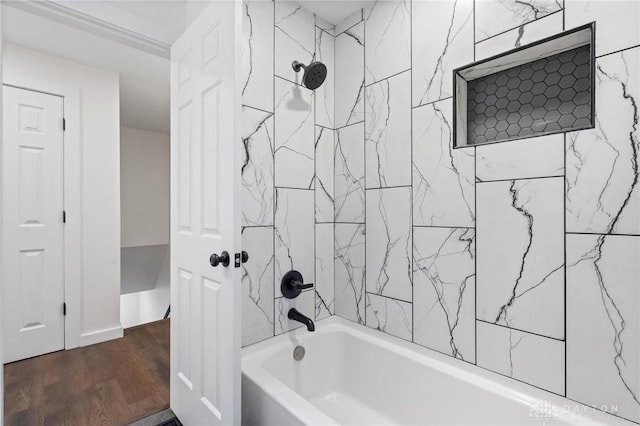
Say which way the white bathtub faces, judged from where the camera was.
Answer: facing the viewer and to the left of the viewer

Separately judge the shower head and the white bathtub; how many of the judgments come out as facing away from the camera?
0

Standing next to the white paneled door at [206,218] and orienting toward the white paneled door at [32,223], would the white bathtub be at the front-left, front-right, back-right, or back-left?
back-right

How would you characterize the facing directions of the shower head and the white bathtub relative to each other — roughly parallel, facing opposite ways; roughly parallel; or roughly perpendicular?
roughly perpendicular

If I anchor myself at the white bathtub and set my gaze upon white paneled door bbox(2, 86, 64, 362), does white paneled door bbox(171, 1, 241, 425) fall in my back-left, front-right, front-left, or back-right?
front-left

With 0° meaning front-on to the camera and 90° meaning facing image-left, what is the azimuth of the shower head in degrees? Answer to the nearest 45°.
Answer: approximately 315°

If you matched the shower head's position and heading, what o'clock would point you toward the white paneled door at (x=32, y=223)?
The white paneled door is roughly at 5 o'clock from the shower head.
